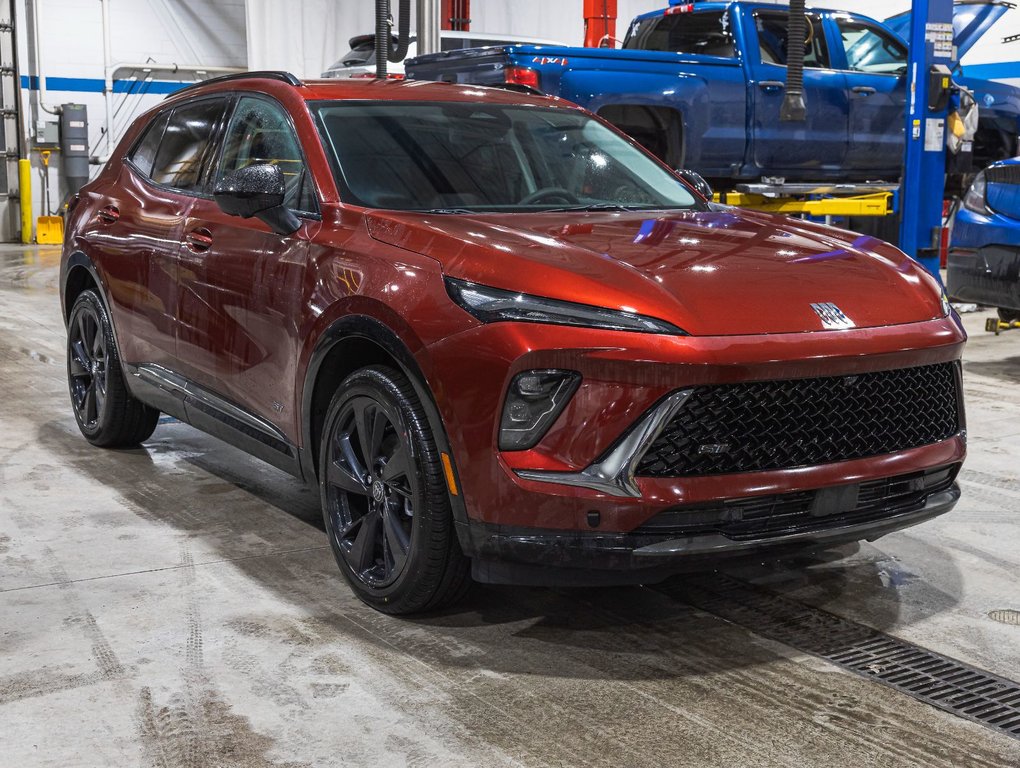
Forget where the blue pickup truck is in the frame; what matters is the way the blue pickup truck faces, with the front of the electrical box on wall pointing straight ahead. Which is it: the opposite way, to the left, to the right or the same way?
to the left

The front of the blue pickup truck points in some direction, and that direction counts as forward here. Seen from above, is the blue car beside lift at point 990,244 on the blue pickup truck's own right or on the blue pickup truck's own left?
on the blue pickup truck's own right

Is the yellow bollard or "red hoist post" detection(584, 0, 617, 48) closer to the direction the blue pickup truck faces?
the red hoist post

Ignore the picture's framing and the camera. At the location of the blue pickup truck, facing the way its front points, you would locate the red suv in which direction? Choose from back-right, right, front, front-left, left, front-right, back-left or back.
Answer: back-right

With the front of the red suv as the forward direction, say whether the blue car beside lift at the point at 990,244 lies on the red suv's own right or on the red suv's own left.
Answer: on the red suv's own left

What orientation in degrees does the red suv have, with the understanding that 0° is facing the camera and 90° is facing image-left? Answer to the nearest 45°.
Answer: approximately 315°

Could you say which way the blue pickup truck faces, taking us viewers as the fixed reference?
facing away from the viewer and to the right of the viewer

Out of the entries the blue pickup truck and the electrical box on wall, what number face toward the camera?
1

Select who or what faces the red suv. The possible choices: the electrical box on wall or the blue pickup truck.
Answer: the electrical box on wall

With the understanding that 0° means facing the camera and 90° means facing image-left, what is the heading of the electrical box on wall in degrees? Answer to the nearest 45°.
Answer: approximately 0°

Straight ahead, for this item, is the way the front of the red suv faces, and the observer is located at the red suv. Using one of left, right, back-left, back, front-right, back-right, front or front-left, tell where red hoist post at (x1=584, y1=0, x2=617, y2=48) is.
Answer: back-left

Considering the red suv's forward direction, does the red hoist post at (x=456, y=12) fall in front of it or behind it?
behind
